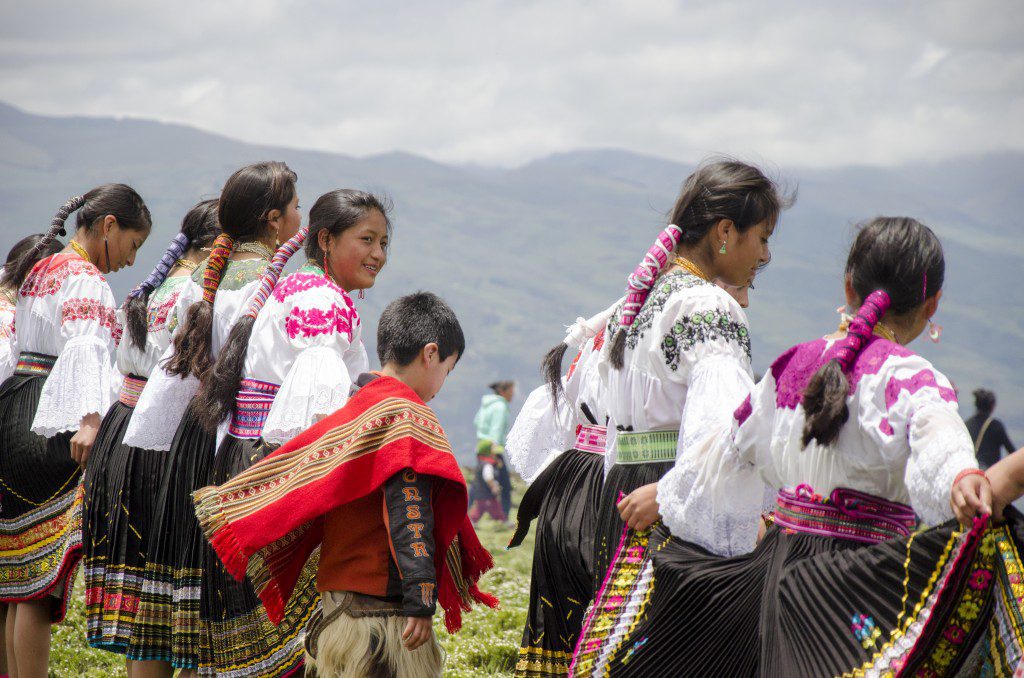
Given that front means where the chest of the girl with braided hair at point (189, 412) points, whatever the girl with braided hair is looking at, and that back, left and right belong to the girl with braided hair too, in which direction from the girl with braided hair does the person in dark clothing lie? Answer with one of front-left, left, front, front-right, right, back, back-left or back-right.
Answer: front

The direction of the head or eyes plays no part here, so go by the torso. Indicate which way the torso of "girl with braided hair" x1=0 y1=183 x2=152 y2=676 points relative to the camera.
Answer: to the viewer's right

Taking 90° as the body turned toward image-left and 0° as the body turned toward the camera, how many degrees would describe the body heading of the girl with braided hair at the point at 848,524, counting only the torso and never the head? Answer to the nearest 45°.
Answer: approximately 225°

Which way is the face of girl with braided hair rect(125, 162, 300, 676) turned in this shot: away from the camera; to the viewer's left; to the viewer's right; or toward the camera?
to the viewer's right

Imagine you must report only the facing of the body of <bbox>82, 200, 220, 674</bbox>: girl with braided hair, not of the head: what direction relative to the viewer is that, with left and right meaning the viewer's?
facing away from the viewer and to the right of the viewer

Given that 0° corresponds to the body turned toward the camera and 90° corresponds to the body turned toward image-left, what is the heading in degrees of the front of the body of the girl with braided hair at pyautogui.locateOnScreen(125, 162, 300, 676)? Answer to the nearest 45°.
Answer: approximately 225°

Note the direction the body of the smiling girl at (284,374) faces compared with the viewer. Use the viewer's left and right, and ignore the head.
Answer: facing to the right of the viewer

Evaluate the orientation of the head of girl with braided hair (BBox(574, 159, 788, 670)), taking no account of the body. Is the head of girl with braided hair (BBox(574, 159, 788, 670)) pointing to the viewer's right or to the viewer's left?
to the viewer's right

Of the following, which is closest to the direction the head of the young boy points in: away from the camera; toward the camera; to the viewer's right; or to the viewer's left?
to the viewer's right

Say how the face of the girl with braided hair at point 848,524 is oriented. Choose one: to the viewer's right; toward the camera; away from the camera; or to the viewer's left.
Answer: away from the camera

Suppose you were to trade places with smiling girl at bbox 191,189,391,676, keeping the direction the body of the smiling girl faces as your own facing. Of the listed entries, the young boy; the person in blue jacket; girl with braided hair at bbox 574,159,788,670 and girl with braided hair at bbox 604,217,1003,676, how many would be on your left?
1

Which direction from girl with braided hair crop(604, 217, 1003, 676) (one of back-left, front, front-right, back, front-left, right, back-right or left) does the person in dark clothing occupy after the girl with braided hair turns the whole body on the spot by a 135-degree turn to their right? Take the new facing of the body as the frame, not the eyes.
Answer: back

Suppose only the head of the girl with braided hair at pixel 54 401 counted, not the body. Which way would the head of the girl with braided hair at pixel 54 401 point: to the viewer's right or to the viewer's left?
to the viewer's right

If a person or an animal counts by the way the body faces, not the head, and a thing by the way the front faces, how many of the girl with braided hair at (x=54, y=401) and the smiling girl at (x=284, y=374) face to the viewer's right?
2

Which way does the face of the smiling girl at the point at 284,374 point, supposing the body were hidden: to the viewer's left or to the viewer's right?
to the viewer's right
